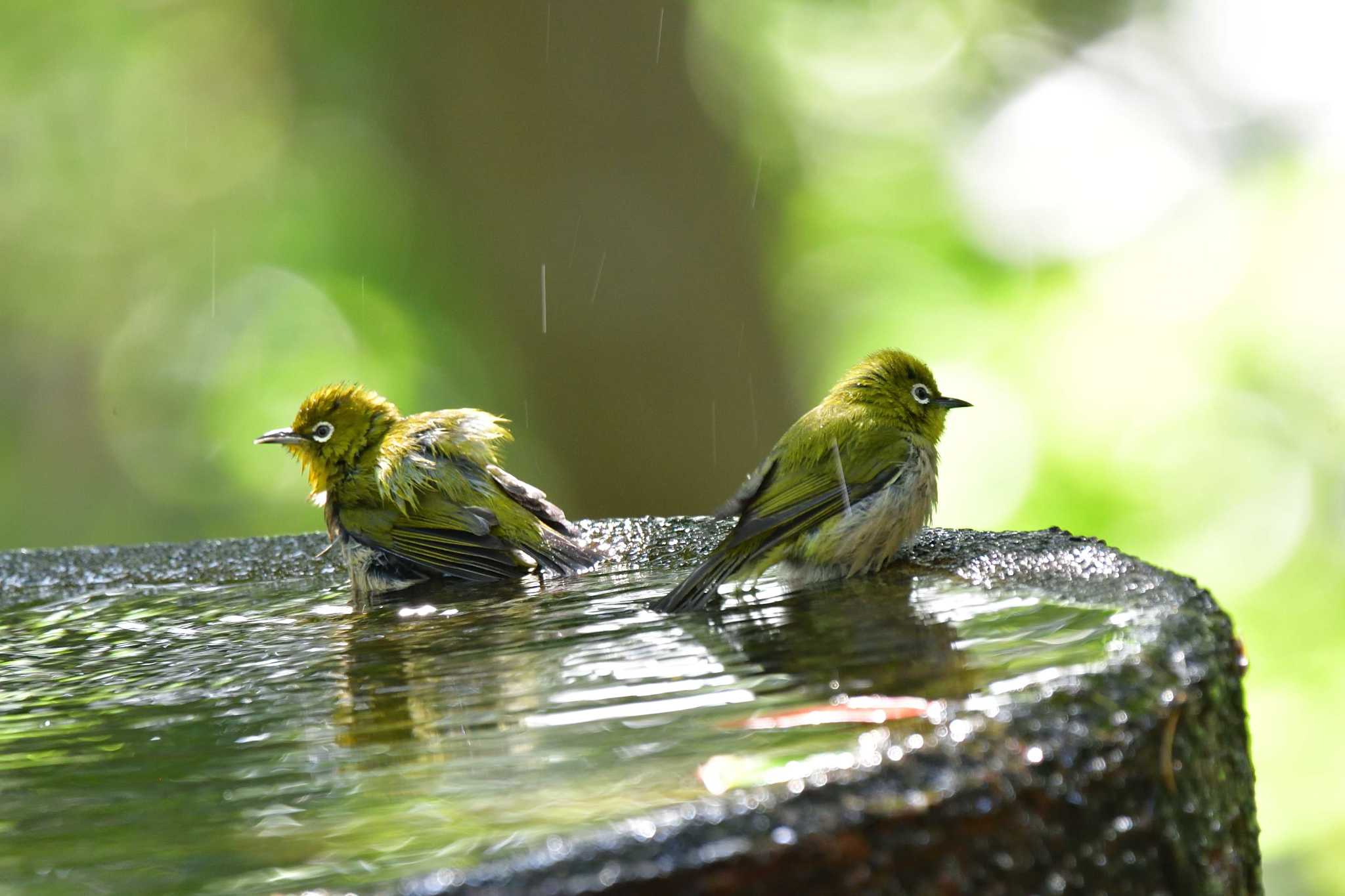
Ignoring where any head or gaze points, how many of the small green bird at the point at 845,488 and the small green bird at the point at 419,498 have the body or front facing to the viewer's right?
1

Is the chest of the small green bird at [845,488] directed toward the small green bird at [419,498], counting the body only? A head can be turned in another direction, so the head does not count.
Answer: no

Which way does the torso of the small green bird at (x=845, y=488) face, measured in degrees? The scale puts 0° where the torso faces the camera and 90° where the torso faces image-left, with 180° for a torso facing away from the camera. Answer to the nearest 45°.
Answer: approximately 270°

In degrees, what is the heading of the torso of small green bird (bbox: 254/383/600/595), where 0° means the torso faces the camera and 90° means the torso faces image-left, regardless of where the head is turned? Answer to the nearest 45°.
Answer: approximately 90°

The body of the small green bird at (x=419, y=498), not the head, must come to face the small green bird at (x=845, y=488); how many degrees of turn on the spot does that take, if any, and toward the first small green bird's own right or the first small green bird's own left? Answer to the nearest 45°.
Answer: approximately 135° to the first small green bird's own left

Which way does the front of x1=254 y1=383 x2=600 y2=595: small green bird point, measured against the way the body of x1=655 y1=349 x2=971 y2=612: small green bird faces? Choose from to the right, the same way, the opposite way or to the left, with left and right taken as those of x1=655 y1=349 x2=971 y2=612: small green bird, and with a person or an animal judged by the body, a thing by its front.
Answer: the opposite way

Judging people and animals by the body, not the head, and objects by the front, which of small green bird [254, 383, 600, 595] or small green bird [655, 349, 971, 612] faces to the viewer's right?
small green bird [655, 349, 971, 612]
